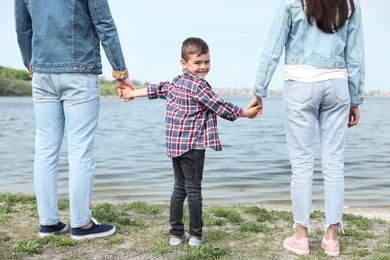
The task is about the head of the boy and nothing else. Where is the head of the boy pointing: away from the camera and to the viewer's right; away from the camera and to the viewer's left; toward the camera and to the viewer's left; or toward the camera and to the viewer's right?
toward the camera and to the viewer's right

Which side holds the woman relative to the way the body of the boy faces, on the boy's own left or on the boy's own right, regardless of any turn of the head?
on the boy's own right

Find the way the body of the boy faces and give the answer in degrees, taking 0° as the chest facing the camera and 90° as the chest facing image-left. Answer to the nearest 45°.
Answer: approximately 225°
